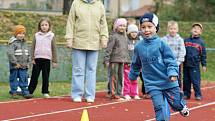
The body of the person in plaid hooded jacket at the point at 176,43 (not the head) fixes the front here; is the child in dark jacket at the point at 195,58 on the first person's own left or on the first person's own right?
on the first person's own left

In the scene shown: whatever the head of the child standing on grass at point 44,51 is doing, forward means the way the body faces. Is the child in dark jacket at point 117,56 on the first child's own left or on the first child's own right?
on the first child's own left

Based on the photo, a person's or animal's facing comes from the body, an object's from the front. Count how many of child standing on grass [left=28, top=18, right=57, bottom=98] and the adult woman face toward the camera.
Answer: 2

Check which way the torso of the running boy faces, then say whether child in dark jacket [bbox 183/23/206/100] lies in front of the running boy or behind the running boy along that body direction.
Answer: behind

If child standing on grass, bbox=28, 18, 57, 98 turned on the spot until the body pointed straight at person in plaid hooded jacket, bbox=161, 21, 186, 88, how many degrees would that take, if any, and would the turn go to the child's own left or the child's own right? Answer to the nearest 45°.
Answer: approximately 90° to the child's own left

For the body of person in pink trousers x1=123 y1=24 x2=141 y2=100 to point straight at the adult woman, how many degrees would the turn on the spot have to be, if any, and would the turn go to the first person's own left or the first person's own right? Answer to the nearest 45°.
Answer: approximately 45° to the first person's own right

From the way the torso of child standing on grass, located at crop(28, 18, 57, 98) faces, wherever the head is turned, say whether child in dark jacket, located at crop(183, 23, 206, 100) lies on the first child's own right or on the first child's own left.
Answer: on the first child's own left

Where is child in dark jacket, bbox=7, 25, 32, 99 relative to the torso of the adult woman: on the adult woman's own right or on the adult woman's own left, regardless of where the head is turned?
on the adult woman's own right

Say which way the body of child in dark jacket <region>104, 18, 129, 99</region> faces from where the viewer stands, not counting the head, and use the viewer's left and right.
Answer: facing the viewer and to the right of the viewer
